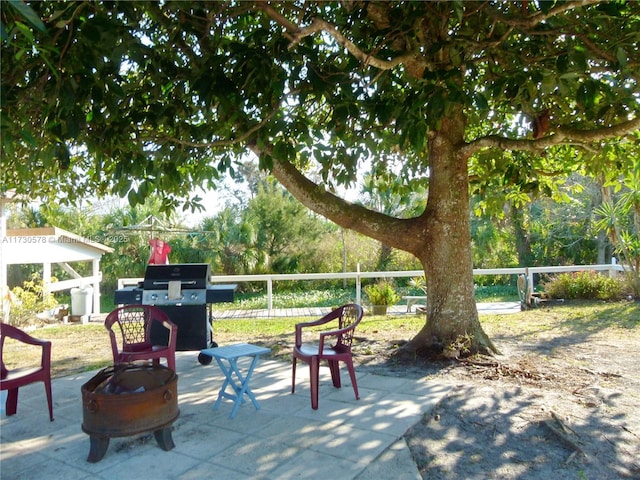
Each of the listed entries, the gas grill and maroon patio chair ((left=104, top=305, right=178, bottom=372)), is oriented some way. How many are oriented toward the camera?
2

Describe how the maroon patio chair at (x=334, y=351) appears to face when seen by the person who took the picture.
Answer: facing the viewer and to the left of the viewer

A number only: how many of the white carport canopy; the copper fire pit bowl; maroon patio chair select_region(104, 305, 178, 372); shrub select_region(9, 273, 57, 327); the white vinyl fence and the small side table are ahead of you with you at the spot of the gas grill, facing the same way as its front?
3

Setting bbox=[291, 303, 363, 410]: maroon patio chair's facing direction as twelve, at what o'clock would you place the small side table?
The small side table is roughly at 1 o'clock from the maroon patio chair.

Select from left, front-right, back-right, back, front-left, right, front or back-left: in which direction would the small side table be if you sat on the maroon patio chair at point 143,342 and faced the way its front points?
front-left

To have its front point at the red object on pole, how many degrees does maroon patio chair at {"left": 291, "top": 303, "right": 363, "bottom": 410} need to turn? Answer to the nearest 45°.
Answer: approximately 90° to its right

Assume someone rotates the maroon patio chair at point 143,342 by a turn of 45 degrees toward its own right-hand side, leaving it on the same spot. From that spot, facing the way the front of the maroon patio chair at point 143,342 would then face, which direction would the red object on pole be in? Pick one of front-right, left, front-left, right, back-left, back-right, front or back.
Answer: back-right

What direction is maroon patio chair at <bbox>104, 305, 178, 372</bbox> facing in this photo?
toward the camera

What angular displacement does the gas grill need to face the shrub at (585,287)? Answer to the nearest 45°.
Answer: approximately 90° to its left

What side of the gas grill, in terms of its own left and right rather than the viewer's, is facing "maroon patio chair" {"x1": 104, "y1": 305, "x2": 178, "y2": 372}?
front

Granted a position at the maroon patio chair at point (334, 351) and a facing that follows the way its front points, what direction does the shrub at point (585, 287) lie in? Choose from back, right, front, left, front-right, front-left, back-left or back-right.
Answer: back

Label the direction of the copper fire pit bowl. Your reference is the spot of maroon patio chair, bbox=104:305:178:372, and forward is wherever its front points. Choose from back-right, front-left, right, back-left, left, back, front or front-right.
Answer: front

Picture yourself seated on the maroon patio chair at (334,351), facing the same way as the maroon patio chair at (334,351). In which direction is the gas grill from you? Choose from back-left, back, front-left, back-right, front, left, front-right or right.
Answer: right

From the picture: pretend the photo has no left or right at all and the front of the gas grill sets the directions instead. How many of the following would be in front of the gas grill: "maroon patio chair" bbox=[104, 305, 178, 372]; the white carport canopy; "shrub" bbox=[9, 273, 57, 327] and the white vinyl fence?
1
